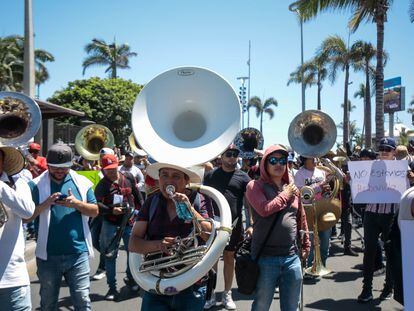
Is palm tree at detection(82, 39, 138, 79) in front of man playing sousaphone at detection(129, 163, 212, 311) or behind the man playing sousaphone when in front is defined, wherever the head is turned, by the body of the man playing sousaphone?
behind

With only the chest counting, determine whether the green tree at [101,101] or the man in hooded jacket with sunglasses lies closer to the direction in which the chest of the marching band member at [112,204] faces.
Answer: the man in hooded jacket with sunglasses

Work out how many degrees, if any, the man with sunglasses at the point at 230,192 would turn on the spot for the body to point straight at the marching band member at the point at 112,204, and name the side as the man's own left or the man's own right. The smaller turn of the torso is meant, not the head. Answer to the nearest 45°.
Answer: approximately 90° to the man's own right

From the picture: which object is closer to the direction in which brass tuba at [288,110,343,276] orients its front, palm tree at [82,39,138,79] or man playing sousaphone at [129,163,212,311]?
the man playing sousaphone

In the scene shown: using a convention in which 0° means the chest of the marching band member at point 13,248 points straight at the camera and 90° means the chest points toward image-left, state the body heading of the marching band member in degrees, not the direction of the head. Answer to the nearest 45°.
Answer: approximately 45°
